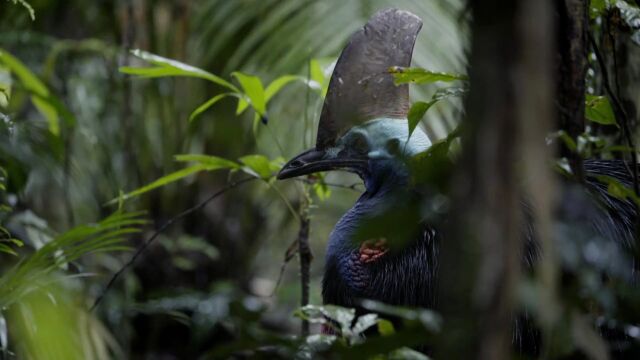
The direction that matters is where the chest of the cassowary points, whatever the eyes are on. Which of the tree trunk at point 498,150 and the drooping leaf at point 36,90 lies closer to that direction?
the drooping leaf

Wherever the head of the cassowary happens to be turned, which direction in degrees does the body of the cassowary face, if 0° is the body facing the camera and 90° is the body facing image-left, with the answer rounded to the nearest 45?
approximately 90°

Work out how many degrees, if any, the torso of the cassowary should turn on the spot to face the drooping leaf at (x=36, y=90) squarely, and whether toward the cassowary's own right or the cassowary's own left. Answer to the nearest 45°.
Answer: approximately 45° to the cassowary's own left

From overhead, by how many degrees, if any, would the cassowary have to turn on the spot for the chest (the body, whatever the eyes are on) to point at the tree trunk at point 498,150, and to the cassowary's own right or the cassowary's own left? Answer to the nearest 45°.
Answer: approximately 90° to the cassowary's own left

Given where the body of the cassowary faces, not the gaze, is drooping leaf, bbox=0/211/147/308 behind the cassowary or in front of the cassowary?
in front

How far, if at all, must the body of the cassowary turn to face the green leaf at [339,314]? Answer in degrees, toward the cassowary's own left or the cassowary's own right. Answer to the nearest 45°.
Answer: approximately 90° to the cassowary's own left

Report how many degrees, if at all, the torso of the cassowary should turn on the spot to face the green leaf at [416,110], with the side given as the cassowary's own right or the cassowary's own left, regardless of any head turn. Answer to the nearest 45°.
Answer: approximately 90° to the cassowary's own left

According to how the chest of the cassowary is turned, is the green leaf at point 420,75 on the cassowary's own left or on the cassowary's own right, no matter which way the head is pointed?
on the cassowary's own left
